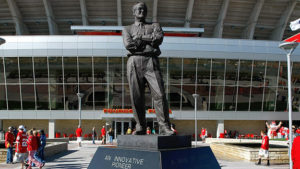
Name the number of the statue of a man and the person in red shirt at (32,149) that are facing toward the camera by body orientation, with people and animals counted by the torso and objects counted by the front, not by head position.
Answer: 1

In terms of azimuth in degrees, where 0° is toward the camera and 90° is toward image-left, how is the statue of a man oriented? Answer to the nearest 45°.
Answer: approximately 0°

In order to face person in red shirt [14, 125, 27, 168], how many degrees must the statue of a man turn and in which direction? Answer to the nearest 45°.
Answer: approximately 135° to its right
